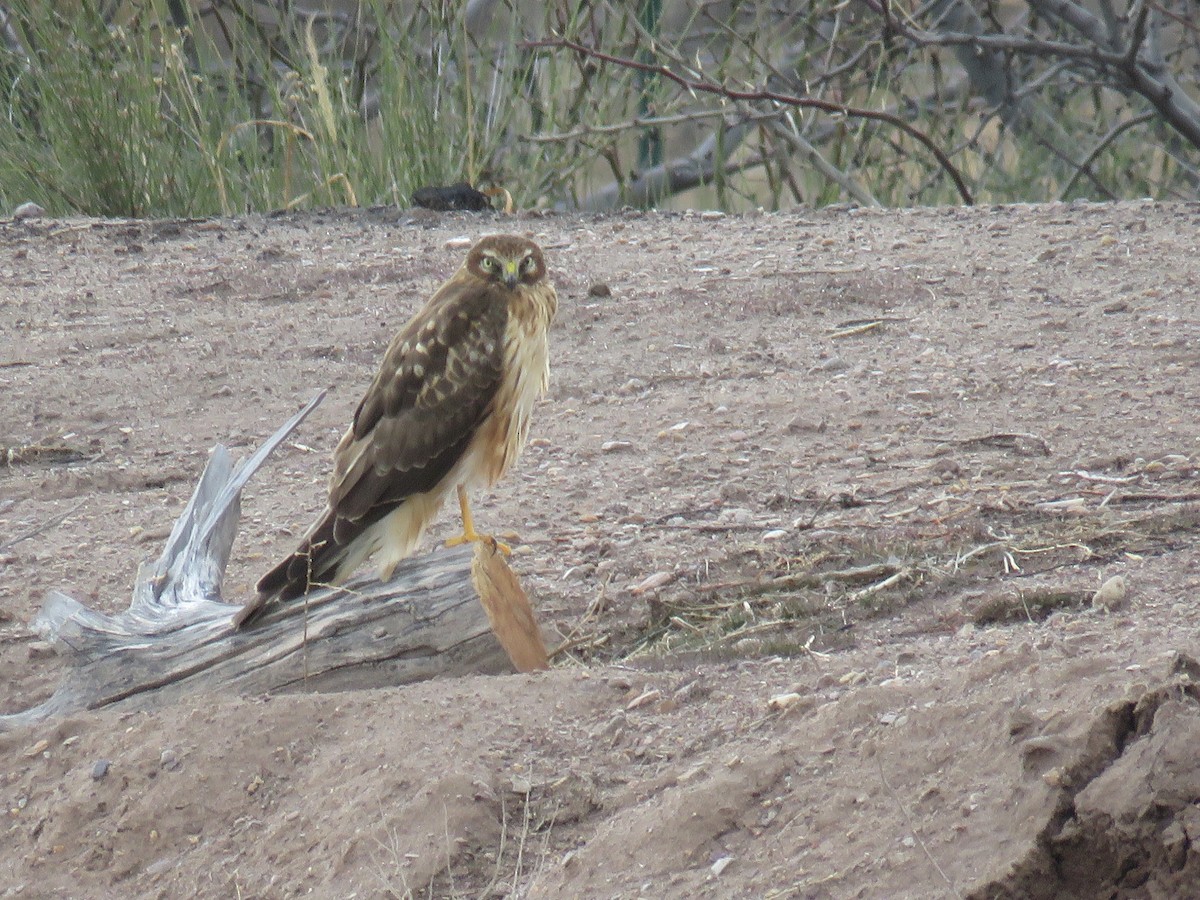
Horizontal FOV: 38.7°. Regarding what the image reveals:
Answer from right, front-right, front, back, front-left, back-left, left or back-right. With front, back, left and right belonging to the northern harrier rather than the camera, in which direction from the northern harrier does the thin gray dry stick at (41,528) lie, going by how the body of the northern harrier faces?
back

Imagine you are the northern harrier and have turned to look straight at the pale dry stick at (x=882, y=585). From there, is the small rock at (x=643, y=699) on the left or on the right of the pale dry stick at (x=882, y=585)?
right

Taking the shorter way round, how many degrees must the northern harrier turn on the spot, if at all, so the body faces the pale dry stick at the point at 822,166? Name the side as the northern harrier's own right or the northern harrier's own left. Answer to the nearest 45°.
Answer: approximately 45° to the northern harrier's own left

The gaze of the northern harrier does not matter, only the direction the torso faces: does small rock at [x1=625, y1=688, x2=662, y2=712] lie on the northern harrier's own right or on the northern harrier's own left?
on the northern harrier's own right

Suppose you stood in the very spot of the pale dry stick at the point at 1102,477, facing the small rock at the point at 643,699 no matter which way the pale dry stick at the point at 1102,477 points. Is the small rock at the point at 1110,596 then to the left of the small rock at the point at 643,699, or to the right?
left

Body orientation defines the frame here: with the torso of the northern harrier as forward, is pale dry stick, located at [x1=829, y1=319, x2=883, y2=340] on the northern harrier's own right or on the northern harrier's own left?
on the northern harrier's own left

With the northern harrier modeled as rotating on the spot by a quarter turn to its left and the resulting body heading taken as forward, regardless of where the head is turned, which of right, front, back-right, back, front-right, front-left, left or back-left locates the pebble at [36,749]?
back-left

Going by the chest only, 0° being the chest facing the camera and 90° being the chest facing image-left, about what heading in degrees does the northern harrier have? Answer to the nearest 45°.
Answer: approximately 270°

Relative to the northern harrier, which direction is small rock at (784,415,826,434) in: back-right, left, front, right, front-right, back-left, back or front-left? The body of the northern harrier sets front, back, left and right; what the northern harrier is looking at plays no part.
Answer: front-left

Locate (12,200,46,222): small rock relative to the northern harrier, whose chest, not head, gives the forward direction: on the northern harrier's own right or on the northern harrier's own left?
on the northern harrier's own left

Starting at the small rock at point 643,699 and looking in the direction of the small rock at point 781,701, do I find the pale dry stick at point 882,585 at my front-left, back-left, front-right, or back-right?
front-left

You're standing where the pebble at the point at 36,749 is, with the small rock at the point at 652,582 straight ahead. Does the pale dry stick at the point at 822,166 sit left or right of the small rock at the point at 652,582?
left

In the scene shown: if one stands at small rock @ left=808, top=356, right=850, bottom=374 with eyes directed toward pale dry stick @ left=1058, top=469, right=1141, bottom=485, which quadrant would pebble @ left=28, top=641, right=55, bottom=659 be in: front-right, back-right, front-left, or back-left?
front-right

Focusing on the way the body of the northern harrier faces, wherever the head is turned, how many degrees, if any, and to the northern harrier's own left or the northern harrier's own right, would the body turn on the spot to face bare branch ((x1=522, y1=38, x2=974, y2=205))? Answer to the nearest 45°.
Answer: approximately 45° to the northern harrier's own left

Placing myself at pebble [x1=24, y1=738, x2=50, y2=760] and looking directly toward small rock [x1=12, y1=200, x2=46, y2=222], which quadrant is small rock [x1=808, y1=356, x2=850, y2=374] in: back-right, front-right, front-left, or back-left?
front-right
